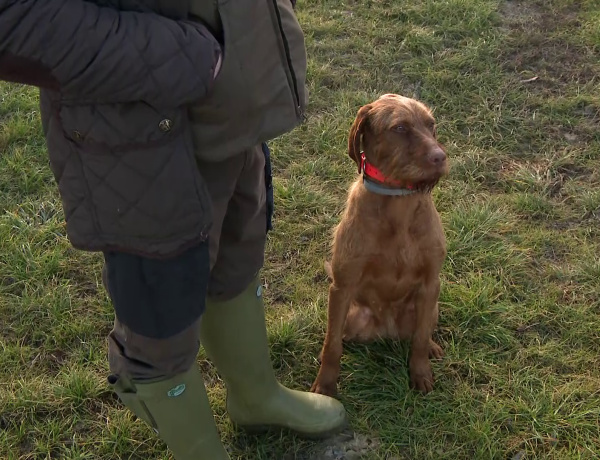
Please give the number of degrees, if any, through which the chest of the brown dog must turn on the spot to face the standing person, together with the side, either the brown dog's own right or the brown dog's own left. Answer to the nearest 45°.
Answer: approximately 45° to the brown dog's own right

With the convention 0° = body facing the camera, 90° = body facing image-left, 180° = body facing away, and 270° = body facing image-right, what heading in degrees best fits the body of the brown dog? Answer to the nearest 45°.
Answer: approximately 0°
